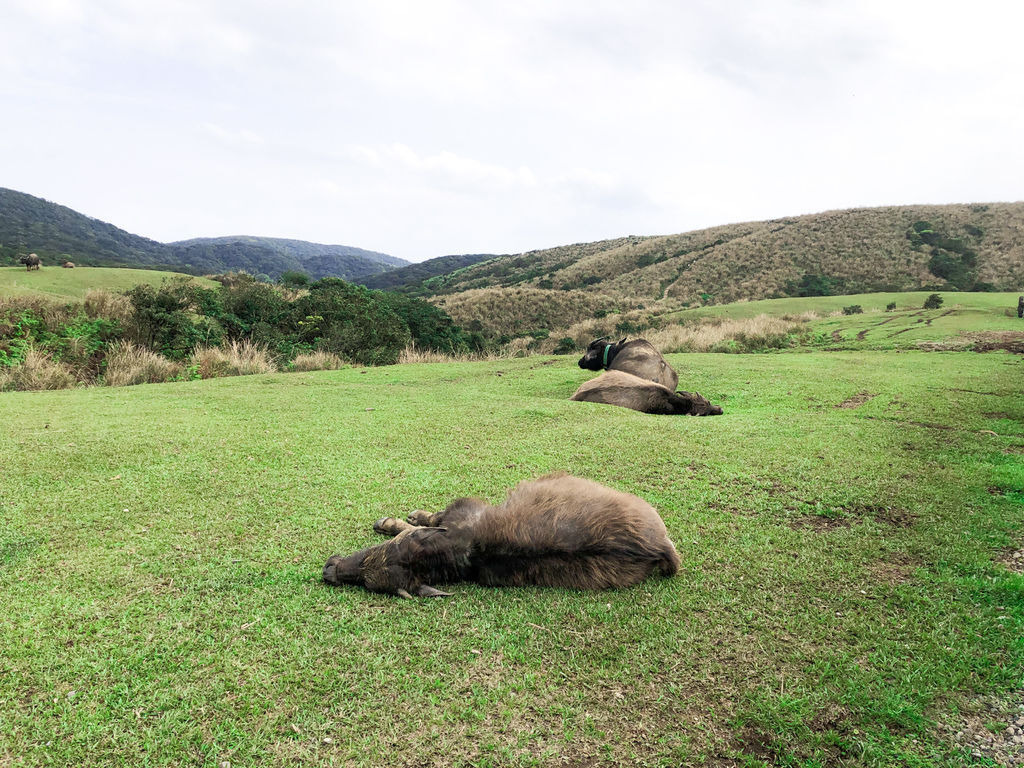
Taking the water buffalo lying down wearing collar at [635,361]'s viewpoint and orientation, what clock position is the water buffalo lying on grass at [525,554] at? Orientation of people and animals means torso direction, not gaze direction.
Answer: The water buffalo lying on grass is roughly at 9 o'clock from the water buffalo lying down wearing collar.

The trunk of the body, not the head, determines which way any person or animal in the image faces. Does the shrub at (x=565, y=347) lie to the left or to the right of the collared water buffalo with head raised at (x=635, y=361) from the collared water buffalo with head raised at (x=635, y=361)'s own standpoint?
on its right

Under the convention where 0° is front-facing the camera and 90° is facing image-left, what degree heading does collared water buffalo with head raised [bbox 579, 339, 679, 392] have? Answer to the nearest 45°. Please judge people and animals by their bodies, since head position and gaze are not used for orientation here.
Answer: approximately 90°

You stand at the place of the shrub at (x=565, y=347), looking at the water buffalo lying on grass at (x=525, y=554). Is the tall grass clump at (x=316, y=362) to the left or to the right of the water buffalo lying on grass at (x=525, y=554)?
right

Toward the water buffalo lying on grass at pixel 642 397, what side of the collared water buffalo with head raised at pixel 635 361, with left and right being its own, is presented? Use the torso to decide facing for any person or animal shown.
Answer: left

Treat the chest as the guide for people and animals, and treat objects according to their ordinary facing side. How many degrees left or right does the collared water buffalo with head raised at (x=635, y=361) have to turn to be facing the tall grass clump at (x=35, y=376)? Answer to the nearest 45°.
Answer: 0° — it already faces it
